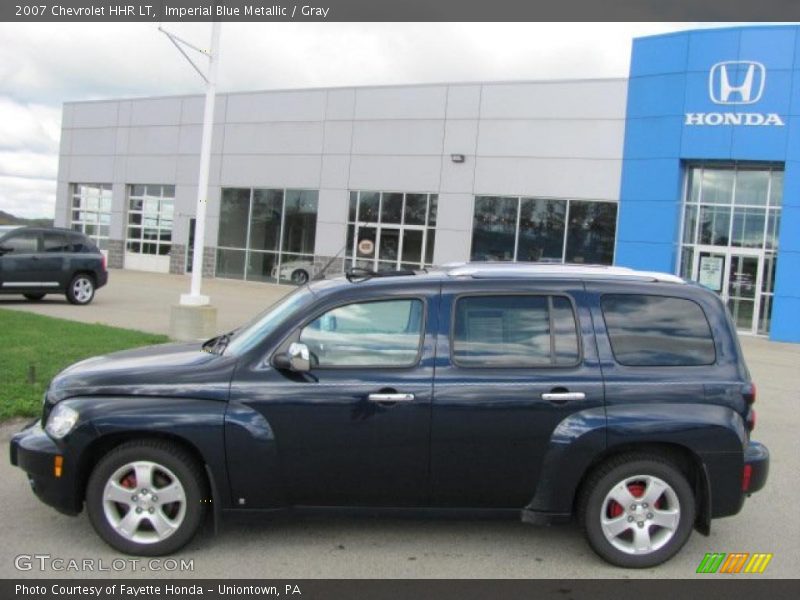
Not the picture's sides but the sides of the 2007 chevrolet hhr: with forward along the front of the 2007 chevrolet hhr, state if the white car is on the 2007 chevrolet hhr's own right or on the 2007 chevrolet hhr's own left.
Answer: on the 2007 chevrolet hhr's own right

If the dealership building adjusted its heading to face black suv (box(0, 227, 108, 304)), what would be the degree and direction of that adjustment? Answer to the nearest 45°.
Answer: approximately 45° to its right

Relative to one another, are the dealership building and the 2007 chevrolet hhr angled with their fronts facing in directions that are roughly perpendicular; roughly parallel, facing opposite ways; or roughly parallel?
roughly perpendicular

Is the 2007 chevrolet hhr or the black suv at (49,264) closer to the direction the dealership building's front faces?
the 2007 chevrolet hhr

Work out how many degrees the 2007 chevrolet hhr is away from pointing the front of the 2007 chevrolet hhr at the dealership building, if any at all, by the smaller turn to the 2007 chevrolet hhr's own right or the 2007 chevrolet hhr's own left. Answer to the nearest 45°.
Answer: approximately 90° to the 2007 chevrolet hhr's own right

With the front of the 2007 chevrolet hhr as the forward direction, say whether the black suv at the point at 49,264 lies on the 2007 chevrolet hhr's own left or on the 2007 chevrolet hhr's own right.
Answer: on the 2007 chevrolet hhr's own right

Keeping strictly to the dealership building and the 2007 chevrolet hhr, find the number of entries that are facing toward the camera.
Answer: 1

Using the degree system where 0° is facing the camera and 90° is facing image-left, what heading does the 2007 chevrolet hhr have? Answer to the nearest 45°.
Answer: approximately 90°

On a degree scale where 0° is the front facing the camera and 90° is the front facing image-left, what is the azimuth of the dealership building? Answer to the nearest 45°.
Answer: approximately 0°
